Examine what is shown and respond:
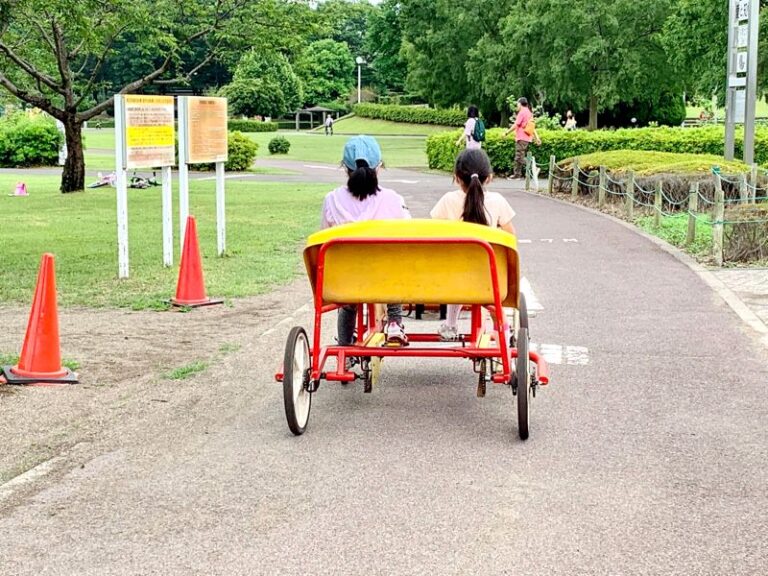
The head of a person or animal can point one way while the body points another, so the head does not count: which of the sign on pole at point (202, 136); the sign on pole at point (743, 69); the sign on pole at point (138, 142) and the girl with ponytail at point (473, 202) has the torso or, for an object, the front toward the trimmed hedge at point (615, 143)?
the girl with ponytail

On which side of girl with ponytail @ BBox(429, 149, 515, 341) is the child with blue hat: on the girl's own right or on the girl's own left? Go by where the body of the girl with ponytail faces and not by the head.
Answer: on the girl's own left

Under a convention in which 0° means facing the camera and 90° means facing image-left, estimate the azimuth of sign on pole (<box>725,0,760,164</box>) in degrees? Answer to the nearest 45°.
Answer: approximately 45°

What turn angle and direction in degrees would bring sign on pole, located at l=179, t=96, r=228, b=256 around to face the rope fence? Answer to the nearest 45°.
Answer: approximately 90° to its left

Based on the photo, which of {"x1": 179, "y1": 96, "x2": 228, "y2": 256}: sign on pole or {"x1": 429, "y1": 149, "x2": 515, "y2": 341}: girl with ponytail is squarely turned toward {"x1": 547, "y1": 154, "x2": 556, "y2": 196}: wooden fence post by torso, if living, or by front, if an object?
the girl with ponytail

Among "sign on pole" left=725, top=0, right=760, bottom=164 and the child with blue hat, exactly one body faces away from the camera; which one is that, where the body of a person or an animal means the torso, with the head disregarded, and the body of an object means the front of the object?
the child with blue hat

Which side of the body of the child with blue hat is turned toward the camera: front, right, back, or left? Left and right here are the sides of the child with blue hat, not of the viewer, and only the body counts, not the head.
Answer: back

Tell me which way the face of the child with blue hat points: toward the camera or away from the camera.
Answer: away from the camera

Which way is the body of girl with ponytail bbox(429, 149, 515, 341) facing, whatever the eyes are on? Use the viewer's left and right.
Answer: facing away from the viewer

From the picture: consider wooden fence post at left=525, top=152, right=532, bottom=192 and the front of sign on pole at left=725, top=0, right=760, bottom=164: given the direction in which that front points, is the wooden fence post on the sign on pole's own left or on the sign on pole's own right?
on the sign on pole's own right

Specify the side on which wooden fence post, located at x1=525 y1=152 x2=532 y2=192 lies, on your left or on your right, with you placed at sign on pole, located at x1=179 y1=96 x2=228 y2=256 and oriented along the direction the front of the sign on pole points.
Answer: on your left

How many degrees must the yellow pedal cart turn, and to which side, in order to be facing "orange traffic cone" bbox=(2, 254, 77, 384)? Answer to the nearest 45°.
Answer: approximately 45° to its left

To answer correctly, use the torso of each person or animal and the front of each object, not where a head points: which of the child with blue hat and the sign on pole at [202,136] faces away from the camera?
the child with blue hat

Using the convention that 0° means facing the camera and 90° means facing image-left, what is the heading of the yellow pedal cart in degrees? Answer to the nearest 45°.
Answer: approximately 180°
